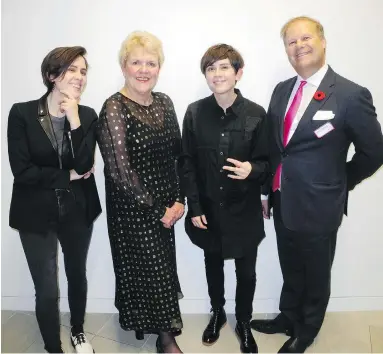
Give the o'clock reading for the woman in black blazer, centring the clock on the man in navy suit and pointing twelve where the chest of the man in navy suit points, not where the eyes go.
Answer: The woman in black blazer is roughly at 1 o'clock from the man in navy suit.

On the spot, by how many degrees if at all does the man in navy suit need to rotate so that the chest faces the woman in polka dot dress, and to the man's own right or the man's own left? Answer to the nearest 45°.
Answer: approximately 45° to the man's own right

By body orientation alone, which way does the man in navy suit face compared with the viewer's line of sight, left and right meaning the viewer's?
facing the viewer and to the left of the viewer

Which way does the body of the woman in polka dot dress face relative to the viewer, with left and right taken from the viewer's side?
facing the viewer and to the right of the viewer

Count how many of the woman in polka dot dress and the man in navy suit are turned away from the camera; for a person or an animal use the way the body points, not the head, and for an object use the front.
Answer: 0
